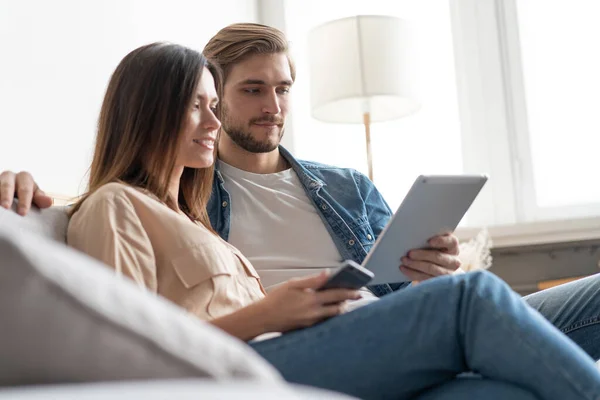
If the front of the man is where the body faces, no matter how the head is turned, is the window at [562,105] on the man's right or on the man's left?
on the man's left

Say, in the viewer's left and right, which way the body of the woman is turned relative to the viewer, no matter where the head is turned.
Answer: facing to the right of the viewer

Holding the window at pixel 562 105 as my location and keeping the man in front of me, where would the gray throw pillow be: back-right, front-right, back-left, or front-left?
front-left

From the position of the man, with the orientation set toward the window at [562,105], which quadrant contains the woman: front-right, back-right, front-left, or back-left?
back-right

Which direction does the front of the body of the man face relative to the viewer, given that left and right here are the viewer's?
facing the viewer and to the right of the viewer

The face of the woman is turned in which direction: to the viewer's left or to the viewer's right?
to the viewer's right

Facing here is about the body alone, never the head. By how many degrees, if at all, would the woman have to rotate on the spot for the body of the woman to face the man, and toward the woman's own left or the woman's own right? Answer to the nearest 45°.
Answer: approximately 90° to the woman's own left

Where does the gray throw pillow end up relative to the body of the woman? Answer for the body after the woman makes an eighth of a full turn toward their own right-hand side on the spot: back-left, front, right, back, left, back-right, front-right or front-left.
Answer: front-right

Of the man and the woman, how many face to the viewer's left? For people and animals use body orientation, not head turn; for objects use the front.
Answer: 0

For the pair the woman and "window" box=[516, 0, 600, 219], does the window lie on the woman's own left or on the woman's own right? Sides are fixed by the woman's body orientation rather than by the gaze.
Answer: on the woman's own left

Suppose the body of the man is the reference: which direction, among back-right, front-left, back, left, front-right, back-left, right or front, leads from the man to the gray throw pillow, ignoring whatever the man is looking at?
front-right

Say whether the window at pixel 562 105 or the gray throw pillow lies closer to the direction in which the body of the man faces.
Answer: the gray throw pillow

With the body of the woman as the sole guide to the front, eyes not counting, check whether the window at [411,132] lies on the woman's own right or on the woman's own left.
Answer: on the woman's own left
